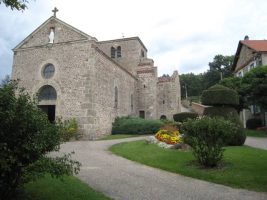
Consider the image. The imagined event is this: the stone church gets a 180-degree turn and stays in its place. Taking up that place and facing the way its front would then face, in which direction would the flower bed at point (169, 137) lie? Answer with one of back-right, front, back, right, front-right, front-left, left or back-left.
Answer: right

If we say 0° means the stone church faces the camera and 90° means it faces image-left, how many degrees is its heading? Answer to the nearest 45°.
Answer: approximately 45°

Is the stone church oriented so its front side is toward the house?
no

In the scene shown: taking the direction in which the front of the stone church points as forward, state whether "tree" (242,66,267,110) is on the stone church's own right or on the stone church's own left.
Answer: on the stone church's own left

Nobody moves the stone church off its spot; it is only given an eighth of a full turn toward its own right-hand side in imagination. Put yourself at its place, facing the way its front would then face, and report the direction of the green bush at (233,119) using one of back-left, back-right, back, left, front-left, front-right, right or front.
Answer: back-left

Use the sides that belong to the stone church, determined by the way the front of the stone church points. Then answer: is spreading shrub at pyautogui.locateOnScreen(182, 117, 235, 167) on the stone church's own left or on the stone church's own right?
on the stone church's own left

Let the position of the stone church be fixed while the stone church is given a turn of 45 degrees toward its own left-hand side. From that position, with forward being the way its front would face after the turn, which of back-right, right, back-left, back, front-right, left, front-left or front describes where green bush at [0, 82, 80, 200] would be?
front

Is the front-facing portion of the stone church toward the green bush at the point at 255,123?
no
